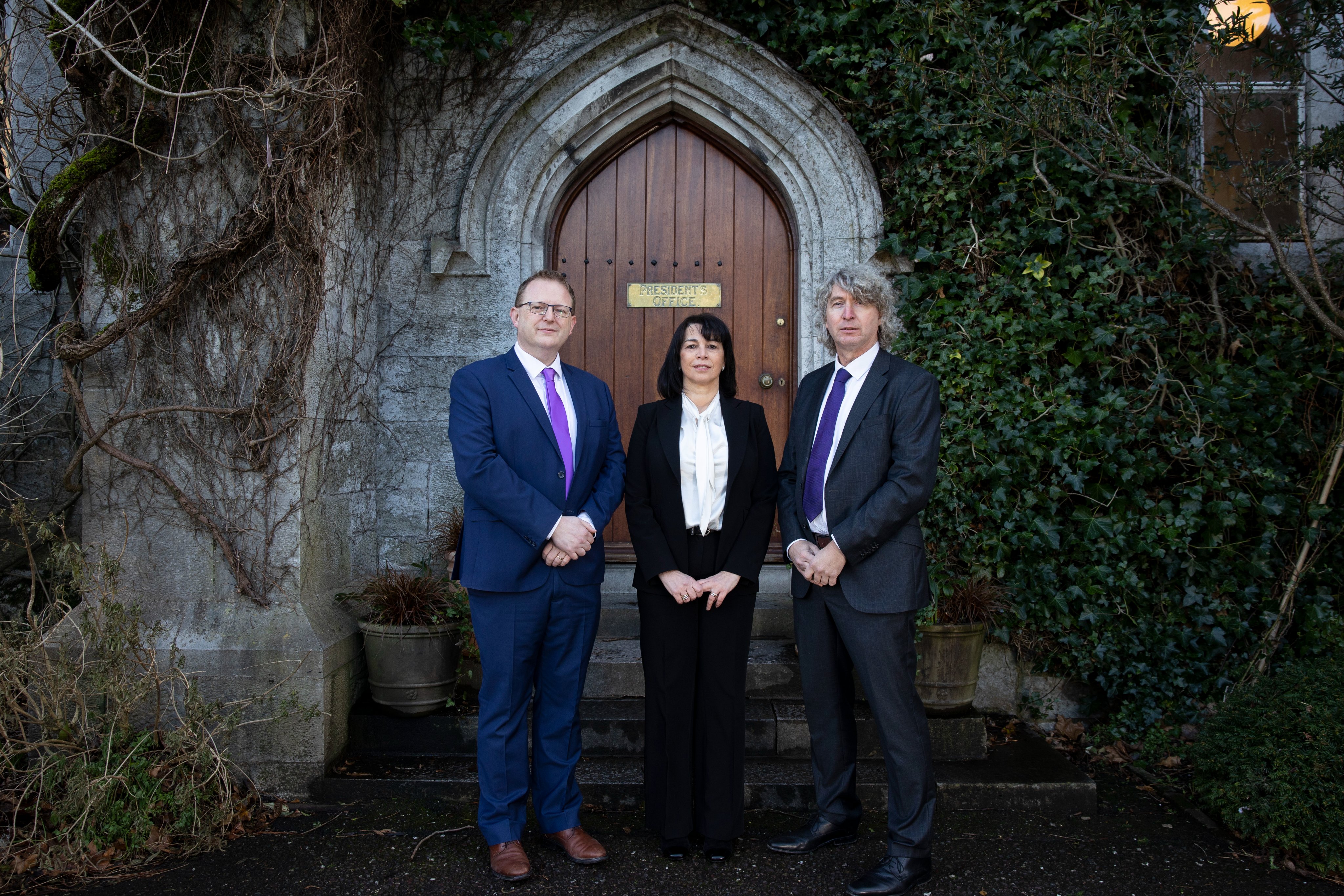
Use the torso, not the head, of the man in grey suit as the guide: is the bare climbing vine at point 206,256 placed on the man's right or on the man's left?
on the man's right

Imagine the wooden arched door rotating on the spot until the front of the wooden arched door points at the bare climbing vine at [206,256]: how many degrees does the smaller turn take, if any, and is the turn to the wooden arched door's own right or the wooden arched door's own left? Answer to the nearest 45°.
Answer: approximately 45° to the wooden arched door's own right

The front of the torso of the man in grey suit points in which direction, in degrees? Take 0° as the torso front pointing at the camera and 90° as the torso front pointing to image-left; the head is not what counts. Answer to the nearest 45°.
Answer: approximately 45°

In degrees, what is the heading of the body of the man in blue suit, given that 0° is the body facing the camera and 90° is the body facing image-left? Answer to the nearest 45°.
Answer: approximately 315°

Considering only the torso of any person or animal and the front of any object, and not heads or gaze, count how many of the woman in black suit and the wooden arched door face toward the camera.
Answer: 2

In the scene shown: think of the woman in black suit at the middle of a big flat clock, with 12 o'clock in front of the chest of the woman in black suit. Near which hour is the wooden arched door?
The wooden arched door is roughly at 6 o'clock from the woman in black suit.
